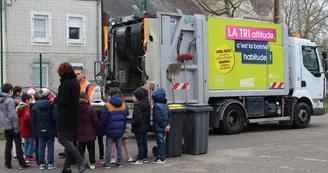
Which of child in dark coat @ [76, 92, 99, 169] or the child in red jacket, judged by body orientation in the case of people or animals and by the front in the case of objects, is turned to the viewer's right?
the child in red jacket

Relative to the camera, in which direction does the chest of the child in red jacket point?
to the viewer's right

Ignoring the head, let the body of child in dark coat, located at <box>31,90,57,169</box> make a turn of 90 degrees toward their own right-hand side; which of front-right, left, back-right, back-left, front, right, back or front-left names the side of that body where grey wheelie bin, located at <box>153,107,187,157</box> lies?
front

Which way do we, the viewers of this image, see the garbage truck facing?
facing away from the viewer and to the right of the viewer

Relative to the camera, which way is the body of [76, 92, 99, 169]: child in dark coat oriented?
away from the camera

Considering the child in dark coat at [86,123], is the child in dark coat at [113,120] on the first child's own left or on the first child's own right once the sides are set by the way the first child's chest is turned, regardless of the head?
on the first child's own right

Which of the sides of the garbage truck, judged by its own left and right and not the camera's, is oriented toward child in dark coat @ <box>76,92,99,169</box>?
back

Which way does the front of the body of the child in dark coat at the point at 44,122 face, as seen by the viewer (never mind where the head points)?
away from the camera

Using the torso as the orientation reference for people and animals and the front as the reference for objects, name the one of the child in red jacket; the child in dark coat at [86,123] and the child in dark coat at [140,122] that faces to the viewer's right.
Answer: the child in red jacket

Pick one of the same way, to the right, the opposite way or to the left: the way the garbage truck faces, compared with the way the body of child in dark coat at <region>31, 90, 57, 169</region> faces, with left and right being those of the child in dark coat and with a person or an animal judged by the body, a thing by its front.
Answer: to the right
